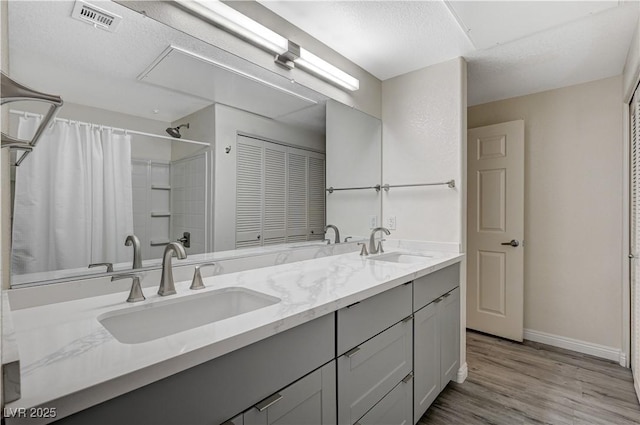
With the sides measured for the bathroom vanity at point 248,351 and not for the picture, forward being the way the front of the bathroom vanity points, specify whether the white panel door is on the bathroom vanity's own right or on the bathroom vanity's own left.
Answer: on the bathroom vanity's own left

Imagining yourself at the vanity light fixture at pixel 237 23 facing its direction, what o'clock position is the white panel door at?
The white panel door is roughly at 10 o'clock from the vanity light fixture.

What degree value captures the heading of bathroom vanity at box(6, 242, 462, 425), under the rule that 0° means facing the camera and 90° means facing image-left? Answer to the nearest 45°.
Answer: approximately 315°

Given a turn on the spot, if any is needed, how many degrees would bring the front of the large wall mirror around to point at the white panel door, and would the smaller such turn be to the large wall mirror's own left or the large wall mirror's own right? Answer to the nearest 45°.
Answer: approximately 45° to the large wall mirror's own left
